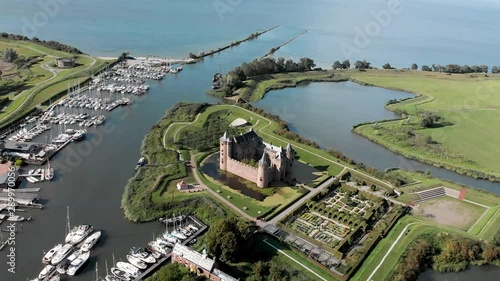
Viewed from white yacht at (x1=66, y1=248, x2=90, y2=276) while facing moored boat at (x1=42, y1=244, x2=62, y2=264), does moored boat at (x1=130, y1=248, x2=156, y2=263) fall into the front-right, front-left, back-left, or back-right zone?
back-right

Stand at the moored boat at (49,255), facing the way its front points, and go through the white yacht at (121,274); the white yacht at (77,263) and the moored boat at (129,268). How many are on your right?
3

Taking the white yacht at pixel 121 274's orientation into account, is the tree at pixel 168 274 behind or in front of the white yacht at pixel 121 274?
behind

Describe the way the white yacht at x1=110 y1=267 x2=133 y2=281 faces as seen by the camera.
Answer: facing away from the viewer and to the left of the viewer

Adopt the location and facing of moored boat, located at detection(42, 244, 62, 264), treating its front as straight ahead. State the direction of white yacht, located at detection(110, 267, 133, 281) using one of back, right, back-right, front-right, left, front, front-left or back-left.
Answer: right

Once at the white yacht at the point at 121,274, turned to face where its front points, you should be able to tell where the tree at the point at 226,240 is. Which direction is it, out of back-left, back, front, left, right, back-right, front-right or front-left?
back-right

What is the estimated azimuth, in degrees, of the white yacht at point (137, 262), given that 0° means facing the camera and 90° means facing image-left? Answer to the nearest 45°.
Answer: approximately 135°

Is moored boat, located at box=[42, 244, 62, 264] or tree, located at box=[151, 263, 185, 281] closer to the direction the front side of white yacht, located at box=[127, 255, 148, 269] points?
the moored boat

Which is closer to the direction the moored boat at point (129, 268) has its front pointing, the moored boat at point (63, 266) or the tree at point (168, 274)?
the moored boat

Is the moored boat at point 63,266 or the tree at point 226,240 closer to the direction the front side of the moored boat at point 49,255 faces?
the tree

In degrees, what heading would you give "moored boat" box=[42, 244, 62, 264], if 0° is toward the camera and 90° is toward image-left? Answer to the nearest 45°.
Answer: approximately 225°

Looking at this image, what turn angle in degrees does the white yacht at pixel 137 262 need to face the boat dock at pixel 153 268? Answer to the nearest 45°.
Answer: approximately 180°

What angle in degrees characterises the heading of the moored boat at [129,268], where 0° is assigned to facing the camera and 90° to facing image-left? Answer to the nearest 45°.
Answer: approximately 135°
